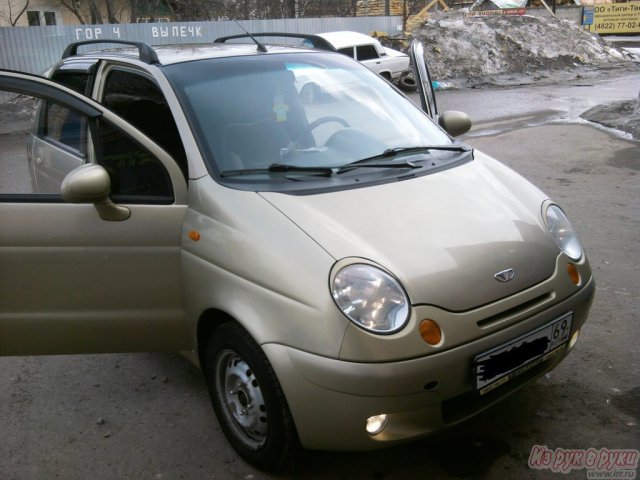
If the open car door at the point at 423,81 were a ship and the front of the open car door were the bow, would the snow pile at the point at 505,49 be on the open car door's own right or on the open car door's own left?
on the open car door's own left

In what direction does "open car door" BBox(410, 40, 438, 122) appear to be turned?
to the viewer's right

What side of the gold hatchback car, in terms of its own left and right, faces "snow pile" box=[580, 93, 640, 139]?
left

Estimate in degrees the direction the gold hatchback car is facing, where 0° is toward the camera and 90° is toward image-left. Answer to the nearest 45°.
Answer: approximately 315°

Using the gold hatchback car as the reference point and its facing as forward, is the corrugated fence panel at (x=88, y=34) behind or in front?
behind

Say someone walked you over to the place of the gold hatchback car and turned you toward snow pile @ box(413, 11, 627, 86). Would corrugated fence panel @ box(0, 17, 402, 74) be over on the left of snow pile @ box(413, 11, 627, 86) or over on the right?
left

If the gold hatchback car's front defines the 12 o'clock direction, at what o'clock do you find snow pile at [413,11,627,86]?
The snow pile is roughly at 8 o'clock from the gold hatchback car.
